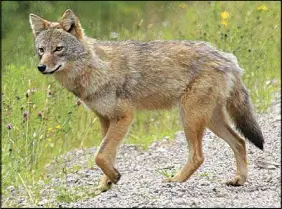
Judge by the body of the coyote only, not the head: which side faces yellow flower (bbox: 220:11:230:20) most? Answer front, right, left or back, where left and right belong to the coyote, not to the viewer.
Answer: right

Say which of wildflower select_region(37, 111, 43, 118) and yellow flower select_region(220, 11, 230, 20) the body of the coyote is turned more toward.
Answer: the wildflower

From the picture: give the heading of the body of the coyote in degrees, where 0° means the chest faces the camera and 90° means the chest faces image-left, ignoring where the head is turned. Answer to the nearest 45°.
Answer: approximately 90°

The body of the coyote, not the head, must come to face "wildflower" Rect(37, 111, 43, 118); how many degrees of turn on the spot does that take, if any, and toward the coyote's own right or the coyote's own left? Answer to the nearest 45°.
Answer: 0° — it already faces it

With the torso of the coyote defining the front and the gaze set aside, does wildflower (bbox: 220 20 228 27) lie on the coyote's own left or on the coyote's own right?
on the coyote's own right
